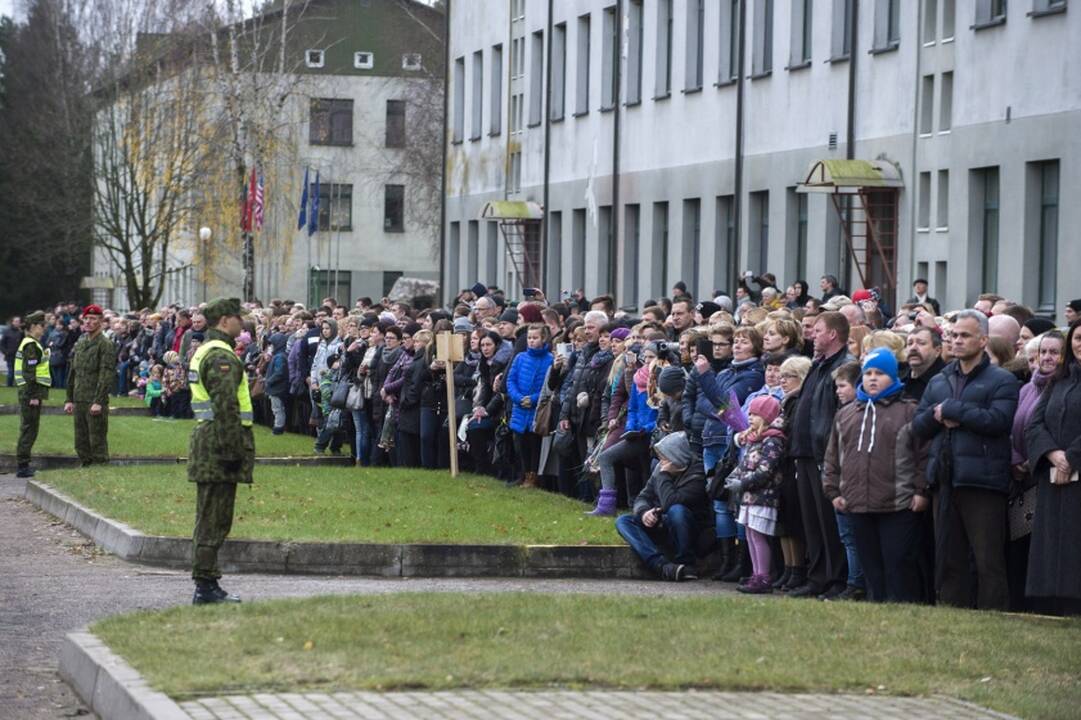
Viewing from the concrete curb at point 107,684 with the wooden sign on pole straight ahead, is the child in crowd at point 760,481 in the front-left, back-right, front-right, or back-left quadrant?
front-right

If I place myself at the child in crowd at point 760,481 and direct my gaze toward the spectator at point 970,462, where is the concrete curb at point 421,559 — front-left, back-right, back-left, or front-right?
back-right

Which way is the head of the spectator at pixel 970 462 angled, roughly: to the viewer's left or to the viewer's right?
to the viewer's left

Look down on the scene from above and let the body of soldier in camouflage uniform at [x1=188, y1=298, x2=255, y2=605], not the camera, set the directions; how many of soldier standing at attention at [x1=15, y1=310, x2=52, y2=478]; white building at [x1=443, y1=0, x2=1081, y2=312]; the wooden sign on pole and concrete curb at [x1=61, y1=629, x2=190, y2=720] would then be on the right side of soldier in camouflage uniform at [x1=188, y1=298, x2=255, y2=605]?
1

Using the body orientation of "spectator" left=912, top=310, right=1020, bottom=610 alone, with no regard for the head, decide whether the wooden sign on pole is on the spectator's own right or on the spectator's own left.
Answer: on the spectator's own right

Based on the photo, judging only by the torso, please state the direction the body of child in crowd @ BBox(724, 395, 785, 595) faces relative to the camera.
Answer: to the viewer's left

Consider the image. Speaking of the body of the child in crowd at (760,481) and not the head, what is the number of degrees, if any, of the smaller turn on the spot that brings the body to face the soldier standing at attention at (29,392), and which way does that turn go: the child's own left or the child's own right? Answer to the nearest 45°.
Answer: approximately 45° to the child's own right

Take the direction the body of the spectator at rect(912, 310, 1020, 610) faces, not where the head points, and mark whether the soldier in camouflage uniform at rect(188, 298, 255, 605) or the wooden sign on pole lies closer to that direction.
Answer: the soldier in camouflage uniform

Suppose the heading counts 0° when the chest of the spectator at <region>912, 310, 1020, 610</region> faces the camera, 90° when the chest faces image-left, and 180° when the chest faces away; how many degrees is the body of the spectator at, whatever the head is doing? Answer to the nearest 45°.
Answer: approximately 45°
